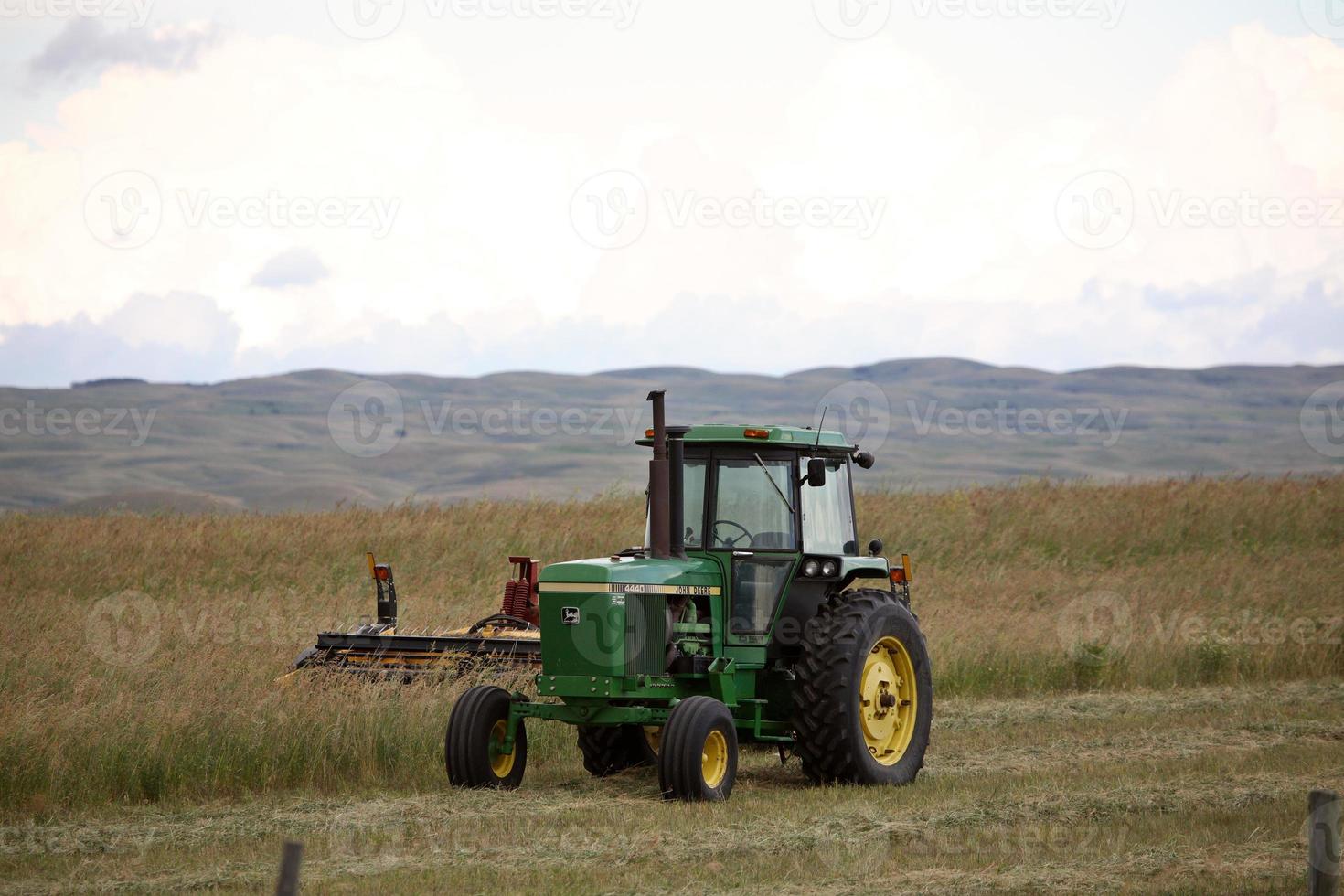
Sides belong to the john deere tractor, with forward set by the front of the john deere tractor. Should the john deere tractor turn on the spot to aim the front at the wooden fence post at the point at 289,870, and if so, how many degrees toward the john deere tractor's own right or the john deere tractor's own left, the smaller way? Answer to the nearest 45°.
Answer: approximately 45° to the john deere tractor's own left

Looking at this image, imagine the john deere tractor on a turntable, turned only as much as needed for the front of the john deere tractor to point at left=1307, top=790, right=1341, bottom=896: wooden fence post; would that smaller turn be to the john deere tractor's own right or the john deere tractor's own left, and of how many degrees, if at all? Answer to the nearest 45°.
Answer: approximately 90° to the john deere tractor's own left

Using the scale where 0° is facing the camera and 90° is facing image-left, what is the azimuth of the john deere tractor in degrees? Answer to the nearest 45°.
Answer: approximately 45°

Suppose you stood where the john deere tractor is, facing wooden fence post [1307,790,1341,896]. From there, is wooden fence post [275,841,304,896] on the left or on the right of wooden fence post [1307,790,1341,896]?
right
